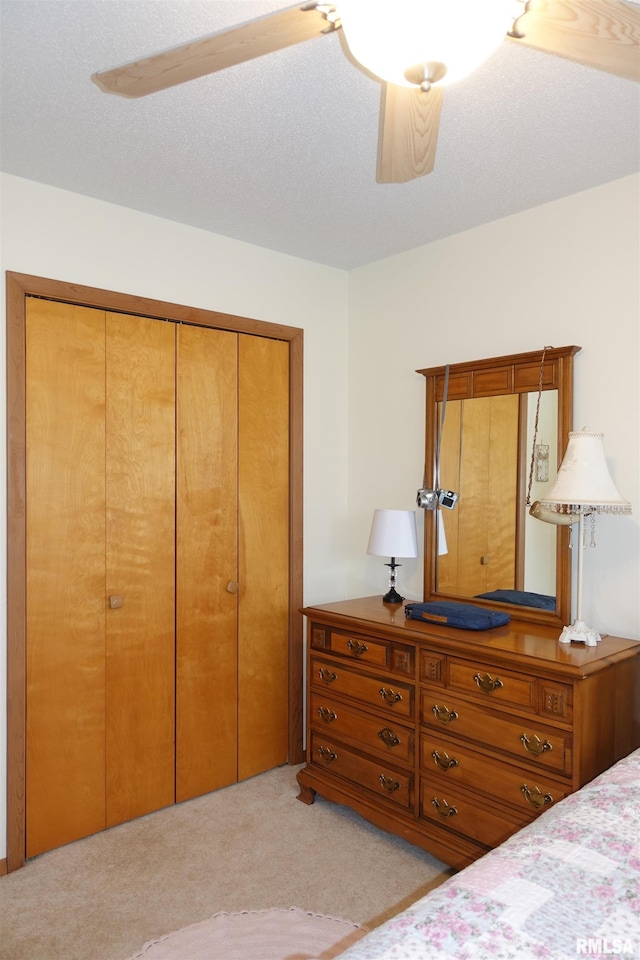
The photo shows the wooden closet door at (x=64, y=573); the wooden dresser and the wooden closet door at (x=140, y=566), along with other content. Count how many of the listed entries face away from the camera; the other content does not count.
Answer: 0

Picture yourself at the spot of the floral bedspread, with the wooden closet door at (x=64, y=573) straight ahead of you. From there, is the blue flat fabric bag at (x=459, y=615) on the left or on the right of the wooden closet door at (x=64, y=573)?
right

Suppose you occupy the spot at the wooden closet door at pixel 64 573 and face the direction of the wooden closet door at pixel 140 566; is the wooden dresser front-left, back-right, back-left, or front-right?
front-right

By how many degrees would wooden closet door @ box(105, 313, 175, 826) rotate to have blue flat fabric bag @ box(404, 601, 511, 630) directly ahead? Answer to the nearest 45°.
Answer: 0° — it already faces it

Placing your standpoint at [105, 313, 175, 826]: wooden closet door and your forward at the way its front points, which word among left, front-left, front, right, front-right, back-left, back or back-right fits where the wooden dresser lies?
front

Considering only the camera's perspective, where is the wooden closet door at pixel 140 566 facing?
facing the viewer and to the right of the viewer

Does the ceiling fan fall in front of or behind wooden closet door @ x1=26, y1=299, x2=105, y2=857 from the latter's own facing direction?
in front

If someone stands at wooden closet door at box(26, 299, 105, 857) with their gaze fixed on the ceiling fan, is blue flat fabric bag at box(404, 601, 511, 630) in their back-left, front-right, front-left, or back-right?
front-left

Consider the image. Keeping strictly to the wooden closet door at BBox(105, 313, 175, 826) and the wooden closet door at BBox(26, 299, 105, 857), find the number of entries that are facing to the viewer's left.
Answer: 0

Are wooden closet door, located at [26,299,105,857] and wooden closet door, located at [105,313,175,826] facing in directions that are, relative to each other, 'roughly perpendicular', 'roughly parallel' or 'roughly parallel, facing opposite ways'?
roughly parallel

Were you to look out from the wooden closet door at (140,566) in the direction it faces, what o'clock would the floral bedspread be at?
The floral bedspread is roughly at 1 o'clock from the wooden closet door.

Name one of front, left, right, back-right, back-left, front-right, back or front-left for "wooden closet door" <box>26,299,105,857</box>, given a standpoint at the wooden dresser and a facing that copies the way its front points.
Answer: front-right

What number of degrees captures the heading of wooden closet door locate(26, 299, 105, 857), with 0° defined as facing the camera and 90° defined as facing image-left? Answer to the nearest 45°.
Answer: approximately 315°

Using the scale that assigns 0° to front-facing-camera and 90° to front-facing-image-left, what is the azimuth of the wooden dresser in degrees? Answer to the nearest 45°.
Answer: approximately 45°
